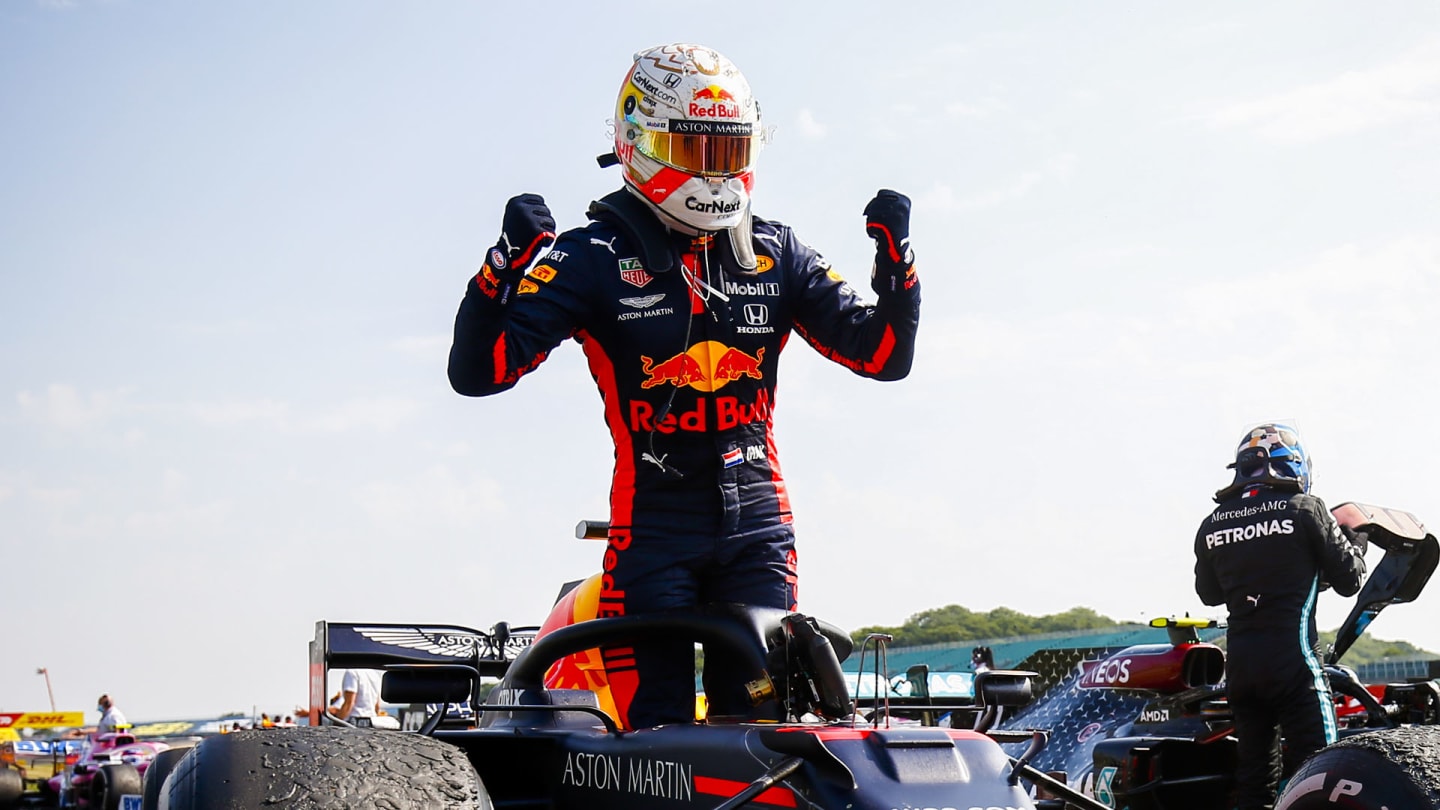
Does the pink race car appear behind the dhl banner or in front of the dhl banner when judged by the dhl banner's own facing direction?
in front

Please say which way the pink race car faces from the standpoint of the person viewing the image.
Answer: facing the viewer and to the right of the viewer

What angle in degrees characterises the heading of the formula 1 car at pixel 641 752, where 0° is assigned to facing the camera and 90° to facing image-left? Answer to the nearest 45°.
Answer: approximately 315°

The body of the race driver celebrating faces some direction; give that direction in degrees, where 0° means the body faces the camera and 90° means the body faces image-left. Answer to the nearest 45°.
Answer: approximately 0°

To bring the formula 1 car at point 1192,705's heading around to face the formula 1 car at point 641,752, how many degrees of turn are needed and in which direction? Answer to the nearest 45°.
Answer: approximately 45° to its right

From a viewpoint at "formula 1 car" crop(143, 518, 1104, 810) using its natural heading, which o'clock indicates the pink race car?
The pink race car is roughly at 7 o'clock from the formula 1 car.

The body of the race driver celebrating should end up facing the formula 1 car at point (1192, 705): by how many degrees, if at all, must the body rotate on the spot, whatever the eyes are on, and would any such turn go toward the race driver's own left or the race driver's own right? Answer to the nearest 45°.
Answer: approximately 135° to the race driver's own left

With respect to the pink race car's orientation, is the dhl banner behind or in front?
behind

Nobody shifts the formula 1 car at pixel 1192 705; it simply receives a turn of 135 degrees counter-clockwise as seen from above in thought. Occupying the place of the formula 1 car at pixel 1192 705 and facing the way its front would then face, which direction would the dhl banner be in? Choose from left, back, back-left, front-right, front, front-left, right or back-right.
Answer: front-left

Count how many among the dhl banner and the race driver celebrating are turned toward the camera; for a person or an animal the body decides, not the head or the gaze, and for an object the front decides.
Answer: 2
